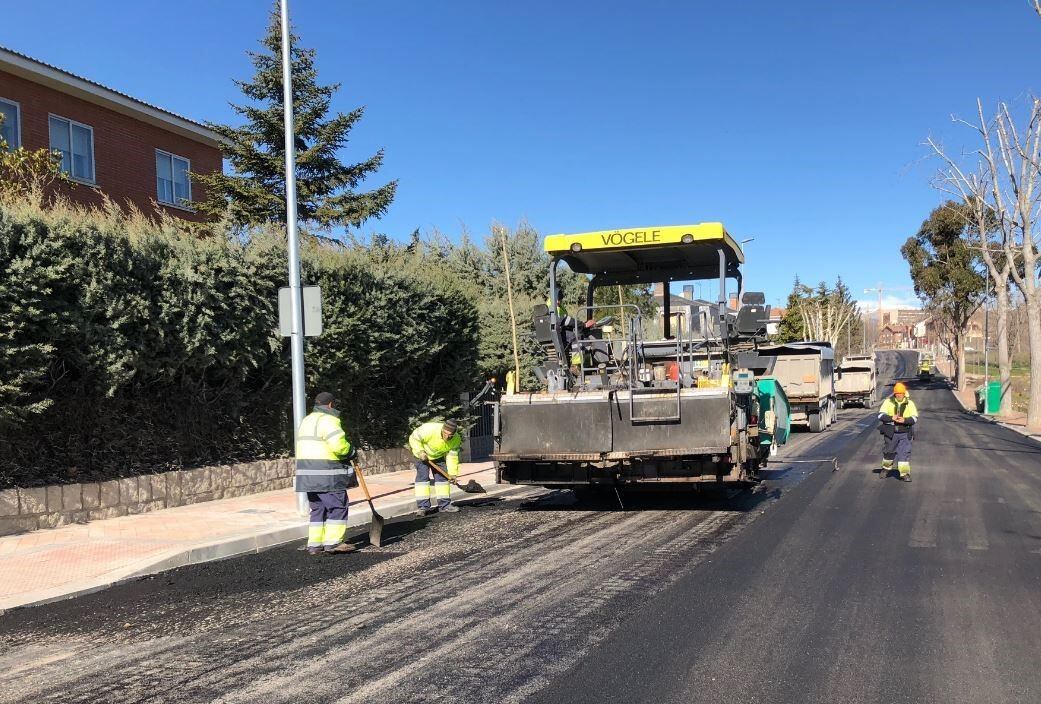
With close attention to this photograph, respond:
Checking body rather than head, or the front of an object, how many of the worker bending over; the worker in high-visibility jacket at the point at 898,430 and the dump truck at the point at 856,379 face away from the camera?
1

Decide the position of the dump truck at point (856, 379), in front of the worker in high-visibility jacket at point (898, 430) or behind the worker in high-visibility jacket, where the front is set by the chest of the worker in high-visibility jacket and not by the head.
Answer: behind

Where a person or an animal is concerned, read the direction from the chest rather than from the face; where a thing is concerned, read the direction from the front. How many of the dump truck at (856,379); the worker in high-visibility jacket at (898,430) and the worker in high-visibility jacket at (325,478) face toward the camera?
1

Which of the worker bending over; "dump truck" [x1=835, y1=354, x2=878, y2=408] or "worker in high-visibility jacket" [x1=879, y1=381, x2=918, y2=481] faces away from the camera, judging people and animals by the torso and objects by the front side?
the dump truck

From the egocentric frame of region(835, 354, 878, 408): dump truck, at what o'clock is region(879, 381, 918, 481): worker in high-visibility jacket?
The worker in high-visibility jacket is roughly at 6 o'clock from the dump truck.

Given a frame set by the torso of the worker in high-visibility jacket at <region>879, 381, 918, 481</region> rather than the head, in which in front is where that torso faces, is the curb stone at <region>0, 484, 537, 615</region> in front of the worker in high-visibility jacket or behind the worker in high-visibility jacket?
in front

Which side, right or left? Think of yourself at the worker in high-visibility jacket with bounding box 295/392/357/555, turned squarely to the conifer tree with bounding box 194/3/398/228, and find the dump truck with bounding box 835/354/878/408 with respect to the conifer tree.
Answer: right

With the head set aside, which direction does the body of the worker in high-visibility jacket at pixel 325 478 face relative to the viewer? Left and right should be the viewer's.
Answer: facing away from the viewer and to the right of the viewer

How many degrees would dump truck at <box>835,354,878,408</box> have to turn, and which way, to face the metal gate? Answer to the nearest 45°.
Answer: approximately 180°

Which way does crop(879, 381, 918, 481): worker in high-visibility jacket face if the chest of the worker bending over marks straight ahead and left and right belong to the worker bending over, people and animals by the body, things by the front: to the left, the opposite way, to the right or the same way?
to the right

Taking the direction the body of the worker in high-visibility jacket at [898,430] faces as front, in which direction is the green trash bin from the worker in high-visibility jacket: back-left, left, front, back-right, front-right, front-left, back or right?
back

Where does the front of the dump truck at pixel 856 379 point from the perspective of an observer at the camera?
facing away from the viewer
